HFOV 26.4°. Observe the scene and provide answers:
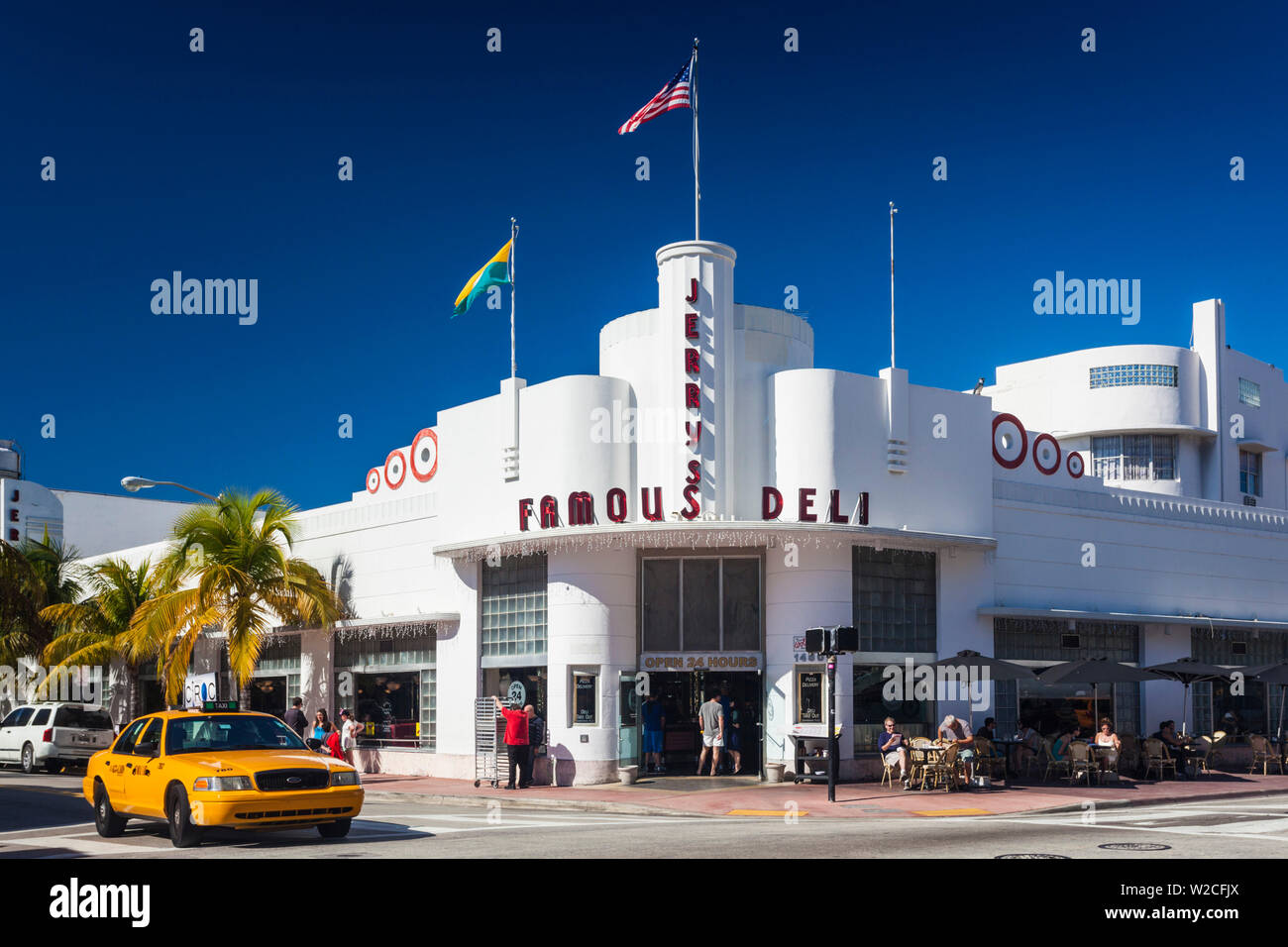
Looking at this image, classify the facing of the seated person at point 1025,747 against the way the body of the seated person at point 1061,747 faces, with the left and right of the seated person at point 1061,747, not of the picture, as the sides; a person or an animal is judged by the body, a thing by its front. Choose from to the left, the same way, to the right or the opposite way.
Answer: the opposite way

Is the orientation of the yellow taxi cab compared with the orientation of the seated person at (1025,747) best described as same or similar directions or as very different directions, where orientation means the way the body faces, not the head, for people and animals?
very different directions

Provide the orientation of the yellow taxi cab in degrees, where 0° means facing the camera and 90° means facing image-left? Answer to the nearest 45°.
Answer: approximately 315°

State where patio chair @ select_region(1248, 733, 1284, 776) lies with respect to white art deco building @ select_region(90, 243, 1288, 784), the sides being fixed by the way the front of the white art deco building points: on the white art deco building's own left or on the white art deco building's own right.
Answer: on the white art deco building's own left

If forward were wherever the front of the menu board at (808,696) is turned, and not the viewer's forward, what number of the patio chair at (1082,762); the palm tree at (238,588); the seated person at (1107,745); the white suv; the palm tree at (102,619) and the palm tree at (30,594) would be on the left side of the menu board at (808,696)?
2

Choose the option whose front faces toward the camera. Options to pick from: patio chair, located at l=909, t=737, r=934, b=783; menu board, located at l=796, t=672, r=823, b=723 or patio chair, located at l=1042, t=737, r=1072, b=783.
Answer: the menu board

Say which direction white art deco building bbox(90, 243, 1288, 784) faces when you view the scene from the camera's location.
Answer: facing the viewer
